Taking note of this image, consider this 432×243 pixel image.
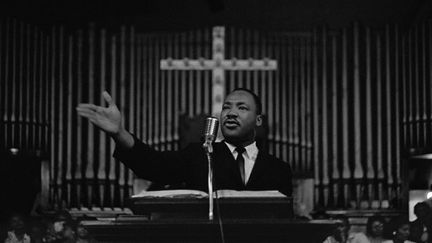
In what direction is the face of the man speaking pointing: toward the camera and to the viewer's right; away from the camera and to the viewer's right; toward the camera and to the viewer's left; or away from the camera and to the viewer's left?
toward the camera and to the viewer's left

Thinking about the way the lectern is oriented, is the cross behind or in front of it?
behind

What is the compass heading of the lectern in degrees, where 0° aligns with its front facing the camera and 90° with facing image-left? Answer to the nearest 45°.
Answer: approximately 0°

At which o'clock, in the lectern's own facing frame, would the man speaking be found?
The man speaking is roughly at 6 o'clock from the lectern.
